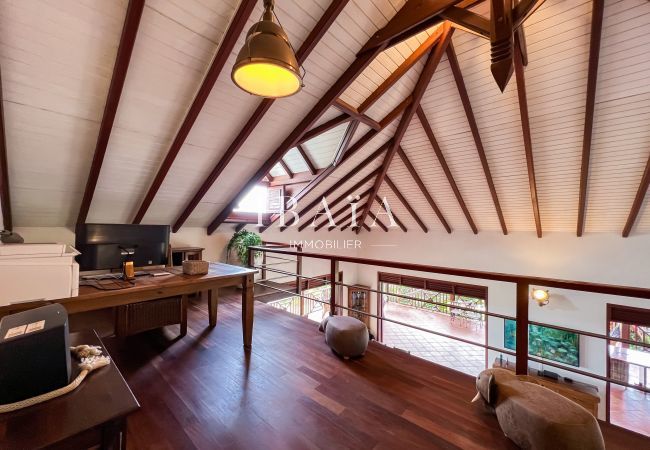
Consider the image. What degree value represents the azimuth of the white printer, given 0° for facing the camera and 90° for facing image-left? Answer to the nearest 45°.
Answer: approximately 315°

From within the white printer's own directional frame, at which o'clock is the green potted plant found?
The green potted plant is roughly at 9 o'clock from the white printer.
